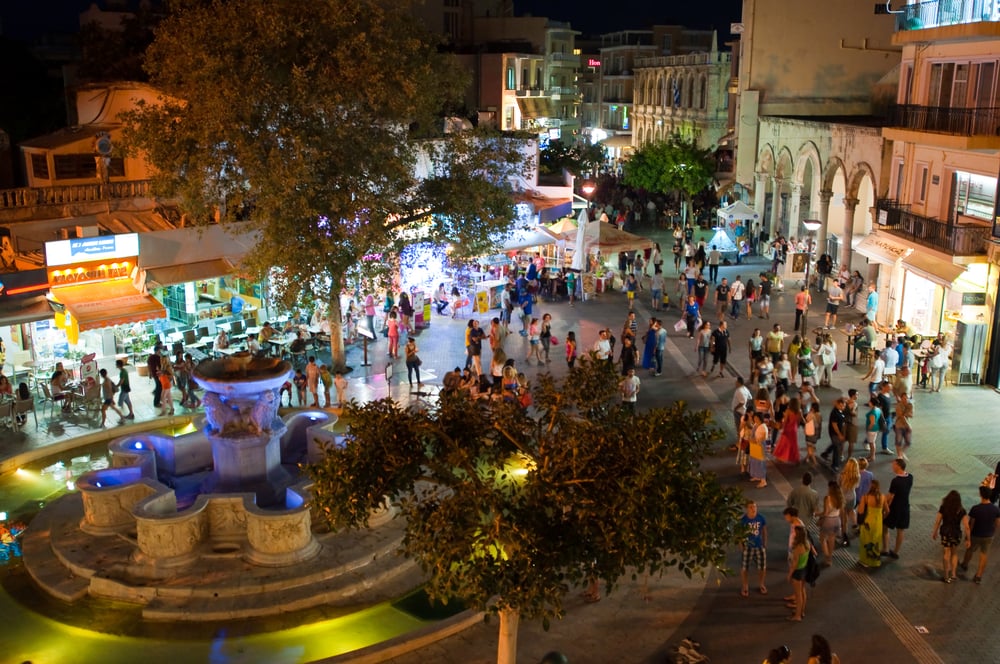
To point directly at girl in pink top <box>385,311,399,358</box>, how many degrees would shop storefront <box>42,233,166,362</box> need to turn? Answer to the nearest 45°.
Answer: approximately 45° to its left

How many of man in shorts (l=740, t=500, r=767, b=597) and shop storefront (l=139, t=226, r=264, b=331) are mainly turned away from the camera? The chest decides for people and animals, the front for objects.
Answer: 0

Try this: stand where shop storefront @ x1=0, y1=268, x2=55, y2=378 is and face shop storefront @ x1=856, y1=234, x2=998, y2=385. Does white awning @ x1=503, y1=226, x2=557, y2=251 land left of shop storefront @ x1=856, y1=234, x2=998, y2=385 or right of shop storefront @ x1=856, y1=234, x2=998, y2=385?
left

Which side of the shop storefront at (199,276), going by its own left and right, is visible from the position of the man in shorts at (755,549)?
front

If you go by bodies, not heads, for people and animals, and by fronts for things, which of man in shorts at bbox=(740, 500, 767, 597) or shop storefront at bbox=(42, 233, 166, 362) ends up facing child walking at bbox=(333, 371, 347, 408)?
the shop storefront

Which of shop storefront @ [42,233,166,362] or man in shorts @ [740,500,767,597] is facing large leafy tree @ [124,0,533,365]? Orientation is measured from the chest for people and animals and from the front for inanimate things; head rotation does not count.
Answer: the shop storefront

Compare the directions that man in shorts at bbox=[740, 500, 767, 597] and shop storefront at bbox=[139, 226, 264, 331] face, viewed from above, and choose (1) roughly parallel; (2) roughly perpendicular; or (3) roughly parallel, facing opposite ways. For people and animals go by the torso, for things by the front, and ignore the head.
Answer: roughly perpendicular

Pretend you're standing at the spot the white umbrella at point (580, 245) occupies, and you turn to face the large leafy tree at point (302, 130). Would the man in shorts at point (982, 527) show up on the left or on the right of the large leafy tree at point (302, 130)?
left

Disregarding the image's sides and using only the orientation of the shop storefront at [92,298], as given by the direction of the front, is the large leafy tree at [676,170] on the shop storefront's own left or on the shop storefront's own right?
on the shop storefront's own left

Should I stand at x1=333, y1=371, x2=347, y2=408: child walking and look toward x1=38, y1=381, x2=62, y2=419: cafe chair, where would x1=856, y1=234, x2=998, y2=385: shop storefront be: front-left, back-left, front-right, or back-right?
back-right

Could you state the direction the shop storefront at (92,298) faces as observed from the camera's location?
facing the viewer and to the right of the viewer

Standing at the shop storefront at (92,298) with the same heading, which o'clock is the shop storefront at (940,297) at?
the shop storefront at (940,297) is roughly at 11 o'clock from the shop storefront at (92,298).

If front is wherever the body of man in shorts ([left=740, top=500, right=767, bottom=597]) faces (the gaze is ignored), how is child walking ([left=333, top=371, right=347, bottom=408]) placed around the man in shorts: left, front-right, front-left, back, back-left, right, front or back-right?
back-right
